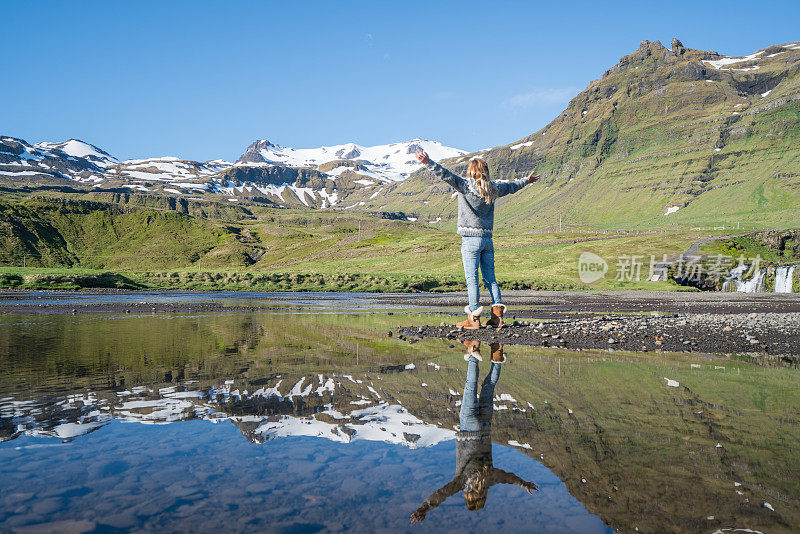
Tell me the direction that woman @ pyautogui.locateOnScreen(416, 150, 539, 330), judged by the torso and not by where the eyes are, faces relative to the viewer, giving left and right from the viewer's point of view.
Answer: facing away from the viewer and to the left of the viewer

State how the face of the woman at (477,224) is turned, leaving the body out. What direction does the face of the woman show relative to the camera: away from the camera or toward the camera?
away from the camera
